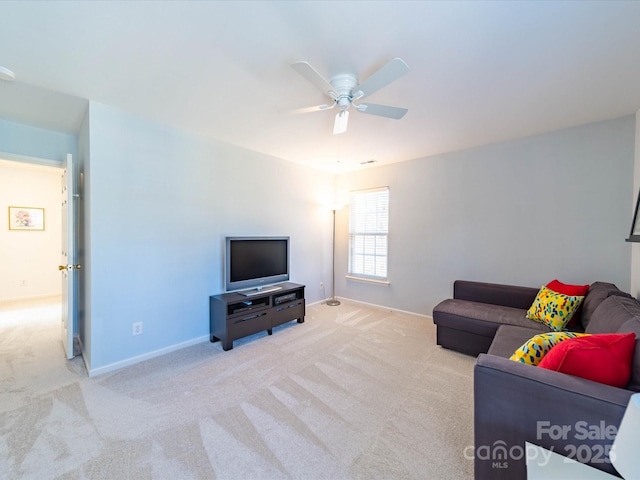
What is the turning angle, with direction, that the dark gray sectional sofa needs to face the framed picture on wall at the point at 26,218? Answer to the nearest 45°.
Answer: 0° — it already faces it

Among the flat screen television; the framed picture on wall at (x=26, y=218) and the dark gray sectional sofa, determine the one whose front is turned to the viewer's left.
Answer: the dark gray sectional sofa

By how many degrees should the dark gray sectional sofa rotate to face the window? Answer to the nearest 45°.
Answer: approximately 45° to its right

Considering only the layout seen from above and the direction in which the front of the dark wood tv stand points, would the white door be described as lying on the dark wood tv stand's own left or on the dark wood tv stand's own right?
on the dark wood tv stand's own right

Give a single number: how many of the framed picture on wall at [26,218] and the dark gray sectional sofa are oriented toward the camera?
1

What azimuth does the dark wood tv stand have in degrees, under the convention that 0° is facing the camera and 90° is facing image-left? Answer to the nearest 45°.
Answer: approximately 315°

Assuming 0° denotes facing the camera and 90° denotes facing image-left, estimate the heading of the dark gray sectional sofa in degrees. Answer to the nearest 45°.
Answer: approximately 90°

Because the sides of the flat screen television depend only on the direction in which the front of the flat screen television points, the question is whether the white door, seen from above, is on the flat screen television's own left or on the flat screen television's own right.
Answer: on the flat screen television's own right

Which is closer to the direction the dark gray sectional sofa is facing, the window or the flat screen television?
the flat screen television

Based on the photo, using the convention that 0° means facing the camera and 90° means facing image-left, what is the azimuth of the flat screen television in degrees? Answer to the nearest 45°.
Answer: approximately 315°
